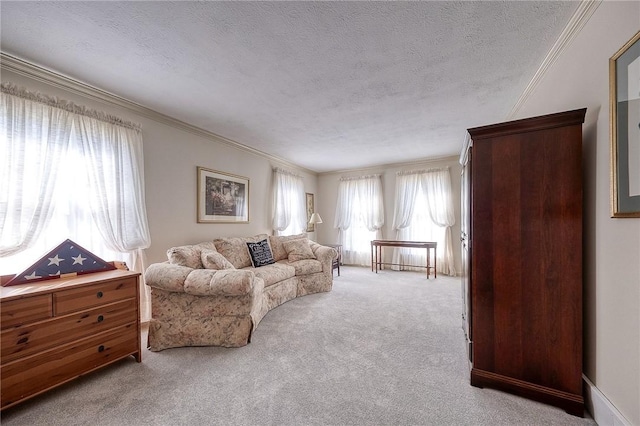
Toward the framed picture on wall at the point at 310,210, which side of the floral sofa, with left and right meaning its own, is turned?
left

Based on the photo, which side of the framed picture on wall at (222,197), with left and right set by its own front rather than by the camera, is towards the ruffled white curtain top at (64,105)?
right

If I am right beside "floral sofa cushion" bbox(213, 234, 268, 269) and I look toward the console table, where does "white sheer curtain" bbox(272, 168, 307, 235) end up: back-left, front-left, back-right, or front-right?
front-left

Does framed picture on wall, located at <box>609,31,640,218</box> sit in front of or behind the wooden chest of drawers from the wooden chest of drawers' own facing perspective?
in front

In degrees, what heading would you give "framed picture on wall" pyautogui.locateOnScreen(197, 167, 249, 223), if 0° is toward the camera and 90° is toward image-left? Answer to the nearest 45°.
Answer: approximately 315°

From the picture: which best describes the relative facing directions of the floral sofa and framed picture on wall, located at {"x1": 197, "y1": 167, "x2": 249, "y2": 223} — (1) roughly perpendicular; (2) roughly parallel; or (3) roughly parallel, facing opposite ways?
roughly parallel

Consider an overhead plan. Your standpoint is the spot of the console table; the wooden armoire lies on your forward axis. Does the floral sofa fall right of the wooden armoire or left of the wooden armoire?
right

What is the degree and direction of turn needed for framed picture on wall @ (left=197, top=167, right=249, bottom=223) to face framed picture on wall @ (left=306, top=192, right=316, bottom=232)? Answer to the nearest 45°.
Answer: approximately 90° to its left

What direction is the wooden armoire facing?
to the viewer's left

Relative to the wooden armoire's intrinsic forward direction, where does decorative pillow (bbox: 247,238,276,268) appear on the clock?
The decorative pillow is roughly at 12 o'clock from the wooden armoire.

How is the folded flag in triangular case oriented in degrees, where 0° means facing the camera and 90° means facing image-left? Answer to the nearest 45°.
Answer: approximately 315°

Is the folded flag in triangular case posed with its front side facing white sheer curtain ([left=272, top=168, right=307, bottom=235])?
no

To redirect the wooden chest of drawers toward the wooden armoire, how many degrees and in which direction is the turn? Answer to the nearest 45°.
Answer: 0° — it already faces it

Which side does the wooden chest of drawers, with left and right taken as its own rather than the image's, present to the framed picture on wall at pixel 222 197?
left

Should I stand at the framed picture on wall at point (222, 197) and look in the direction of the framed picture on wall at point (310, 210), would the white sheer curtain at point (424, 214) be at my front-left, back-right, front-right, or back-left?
front-right

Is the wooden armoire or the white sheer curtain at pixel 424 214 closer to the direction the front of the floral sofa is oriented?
the wooden armoire
